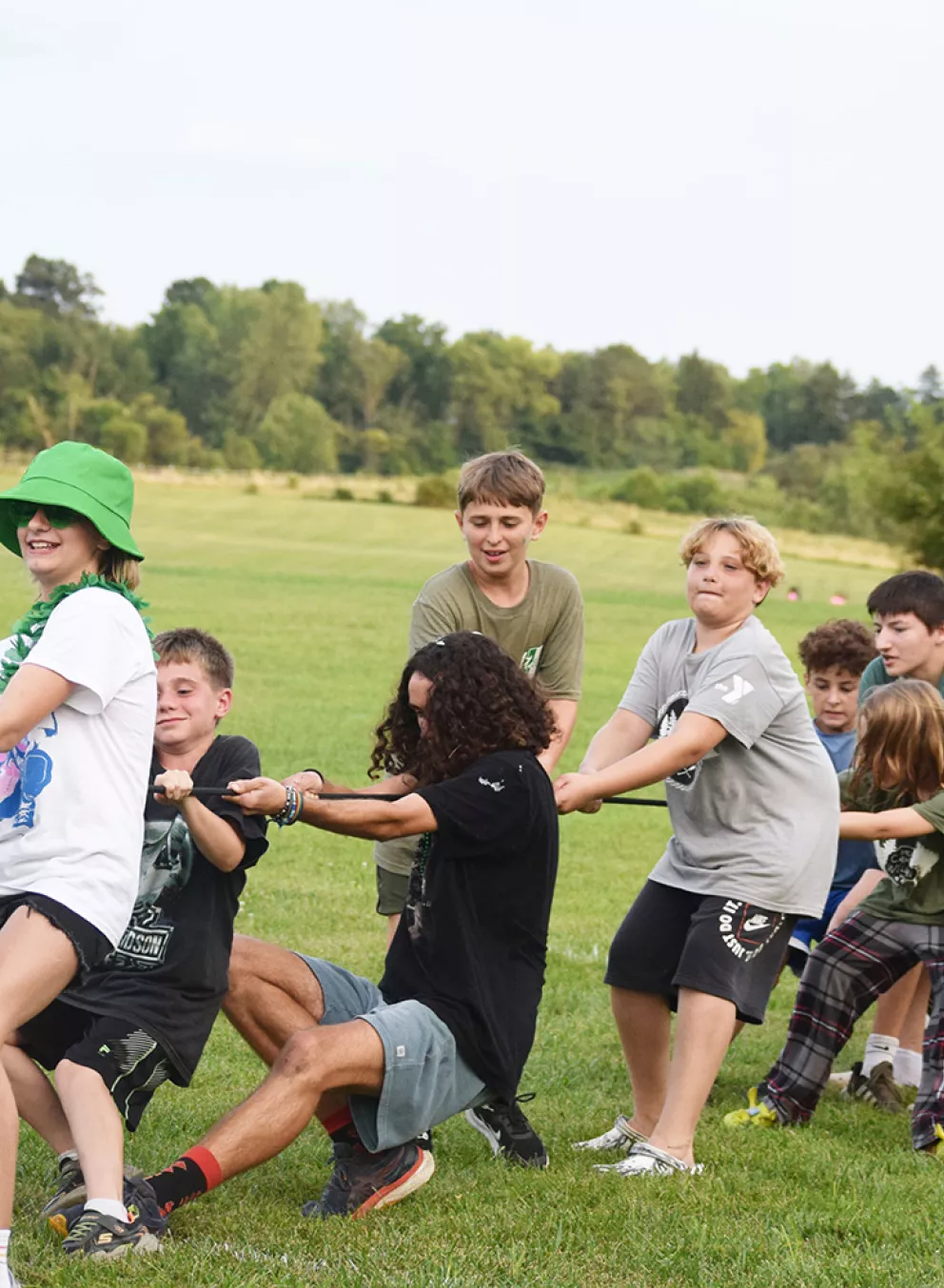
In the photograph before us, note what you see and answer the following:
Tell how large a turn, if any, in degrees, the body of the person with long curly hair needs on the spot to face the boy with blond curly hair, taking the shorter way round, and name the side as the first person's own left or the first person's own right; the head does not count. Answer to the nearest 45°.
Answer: approximately 135° to the first person's own right

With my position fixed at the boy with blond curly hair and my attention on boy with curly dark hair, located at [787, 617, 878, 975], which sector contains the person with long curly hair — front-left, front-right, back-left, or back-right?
back-left

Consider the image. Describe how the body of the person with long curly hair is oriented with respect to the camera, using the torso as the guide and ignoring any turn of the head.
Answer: to the viewer's left

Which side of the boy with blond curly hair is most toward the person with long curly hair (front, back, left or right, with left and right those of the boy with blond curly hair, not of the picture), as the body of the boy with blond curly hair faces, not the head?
front

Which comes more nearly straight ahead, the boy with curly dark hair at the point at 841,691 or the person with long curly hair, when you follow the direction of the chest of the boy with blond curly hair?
the person with long curly hair

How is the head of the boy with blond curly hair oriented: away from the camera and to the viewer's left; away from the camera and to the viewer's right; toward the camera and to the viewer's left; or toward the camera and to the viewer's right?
toward the camera and to the viewer's left

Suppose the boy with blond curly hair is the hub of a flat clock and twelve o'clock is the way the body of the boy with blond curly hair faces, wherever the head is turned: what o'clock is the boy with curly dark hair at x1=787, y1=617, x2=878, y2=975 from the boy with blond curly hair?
The boy with curly dark hair is roughly at 5 o'clock from the boy with blond curly hair.

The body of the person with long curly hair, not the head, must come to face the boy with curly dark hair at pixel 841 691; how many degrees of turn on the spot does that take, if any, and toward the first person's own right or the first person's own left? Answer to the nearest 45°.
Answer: approximately 135° to the first person's own right

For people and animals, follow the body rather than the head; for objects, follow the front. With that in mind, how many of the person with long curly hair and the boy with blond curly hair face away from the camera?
0
